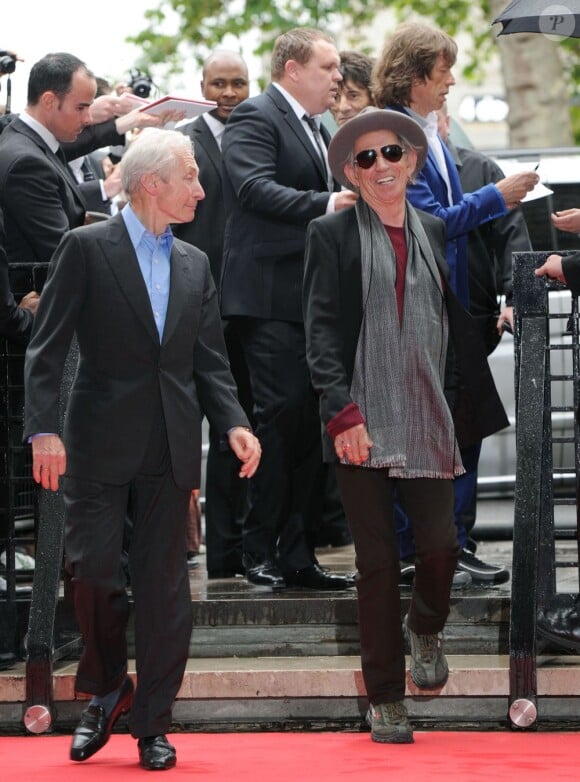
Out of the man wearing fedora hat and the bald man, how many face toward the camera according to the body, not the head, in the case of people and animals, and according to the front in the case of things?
2

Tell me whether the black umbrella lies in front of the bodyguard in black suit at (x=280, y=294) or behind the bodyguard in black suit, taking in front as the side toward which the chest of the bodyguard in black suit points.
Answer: in front

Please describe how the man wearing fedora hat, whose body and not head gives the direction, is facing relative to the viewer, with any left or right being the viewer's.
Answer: facing the viewer

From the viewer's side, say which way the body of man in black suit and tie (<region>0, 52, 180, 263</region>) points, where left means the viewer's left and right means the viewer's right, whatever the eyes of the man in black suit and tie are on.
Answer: facing to the right of the viewer

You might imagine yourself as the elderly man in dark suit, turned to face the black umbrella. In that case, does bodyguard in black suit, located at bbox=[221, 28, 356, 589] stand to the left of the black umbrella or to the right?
left

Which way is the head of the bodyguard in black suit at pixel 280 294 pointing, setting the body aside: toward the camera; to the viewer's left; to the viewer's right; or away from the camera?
to the viewer's right

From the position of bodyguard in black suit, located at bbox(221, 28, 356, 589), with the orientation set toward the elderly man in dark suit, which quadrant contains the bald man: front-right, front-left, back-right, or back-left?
back-right

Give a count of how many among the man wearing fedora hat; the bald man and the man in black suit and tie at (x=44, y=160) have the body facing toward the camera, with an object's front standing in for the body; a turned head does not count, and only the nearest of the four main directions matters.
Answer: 2

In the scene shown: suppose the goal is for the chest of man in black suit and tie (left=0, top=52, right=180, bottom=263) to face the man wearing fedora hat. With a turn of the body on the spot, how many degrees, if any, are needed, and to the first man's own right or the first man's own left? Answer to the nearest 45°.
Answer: approximately 45° to the first man's own right

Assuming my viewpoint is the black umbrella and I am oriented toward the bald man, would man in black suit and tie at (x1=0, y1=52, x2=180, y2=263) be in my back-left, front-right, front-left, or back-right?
front-left

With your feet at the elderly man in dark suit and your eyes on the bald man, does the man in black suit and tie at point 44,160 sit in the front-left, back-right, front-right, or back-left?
front-left

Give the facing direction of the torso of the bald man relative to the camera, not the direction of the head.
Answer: toward the camera

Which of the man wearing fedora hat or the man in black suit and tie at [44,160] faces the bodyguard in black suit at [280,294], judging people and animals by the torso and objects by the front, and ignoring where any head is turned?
the man in black suit and tie

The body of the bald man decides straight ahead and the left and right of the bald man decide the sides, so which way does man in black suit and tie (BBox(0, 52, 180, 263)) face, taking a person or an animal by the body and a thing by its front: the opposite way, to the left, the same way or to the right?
to the left
